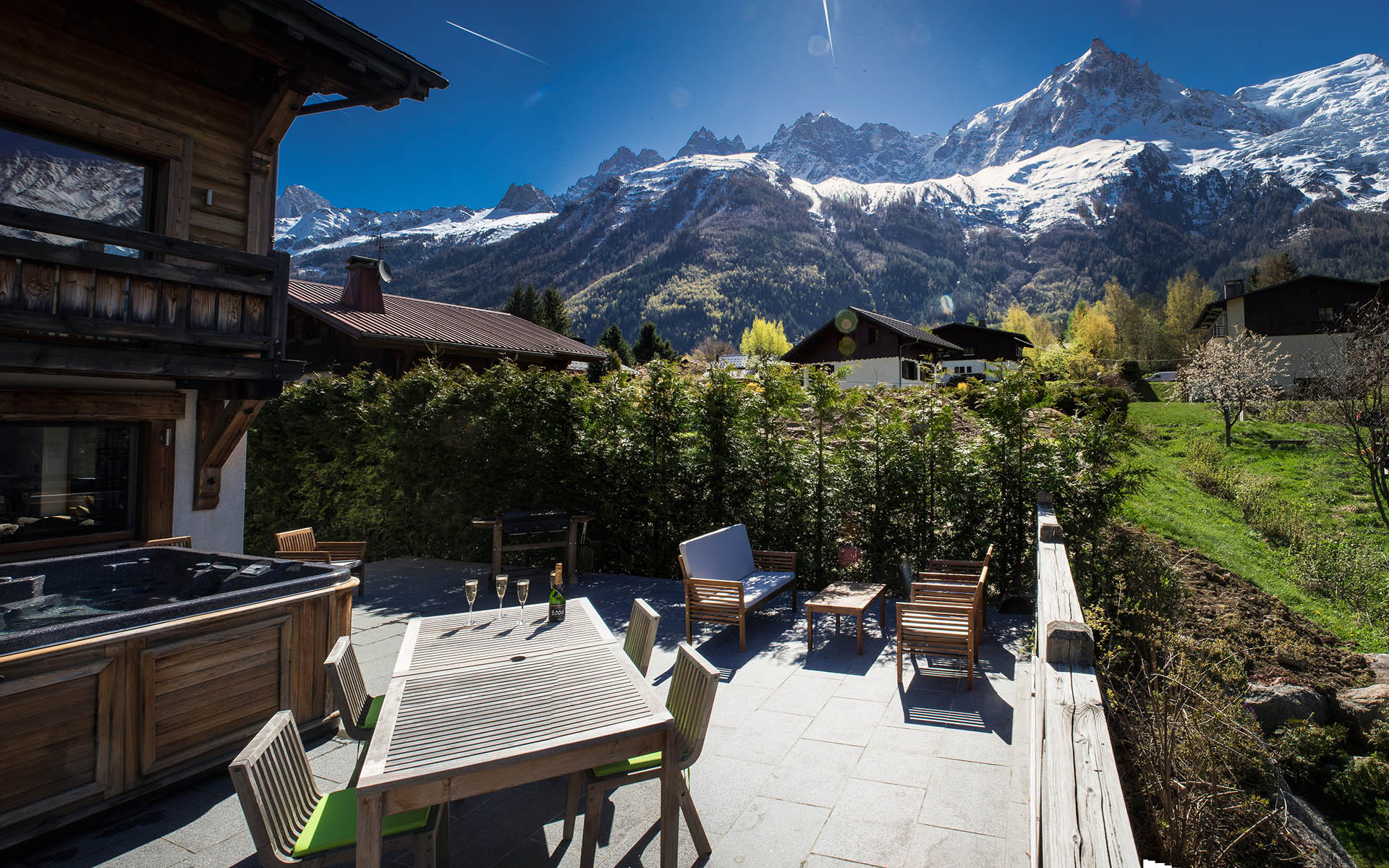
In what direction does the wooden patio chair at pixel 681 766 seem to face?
to the viewer's left

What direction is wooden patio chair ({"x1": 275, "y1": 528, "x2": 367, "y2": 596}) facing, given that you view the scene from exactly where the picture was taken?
facing the viewer and to the right of the viewer

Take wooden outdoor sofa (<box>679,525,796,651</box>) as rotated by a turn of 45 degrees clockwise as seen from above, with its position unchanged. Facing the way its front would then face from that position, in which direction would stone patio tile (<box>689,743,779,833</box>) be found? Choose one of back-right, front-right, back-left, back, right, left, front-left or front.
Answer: front

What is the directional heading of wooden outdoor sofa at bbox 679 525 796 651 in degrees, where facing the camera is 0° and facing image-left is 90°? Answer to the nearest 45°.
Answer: approximately 315°

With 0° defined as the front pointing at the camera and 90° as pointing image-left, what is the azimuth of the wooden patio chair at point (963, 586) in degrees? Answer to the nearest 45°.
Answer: approximately 90°

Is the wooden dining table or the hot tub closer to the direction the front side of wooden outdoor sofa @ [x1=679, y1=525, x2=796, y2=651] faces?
the wooden dining table

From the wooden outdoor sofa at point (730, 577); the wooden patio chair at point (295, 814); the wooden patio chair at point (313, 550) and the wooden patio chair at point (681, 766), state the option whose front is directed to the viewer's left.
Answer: the wooden patio chair at point (681, 766)

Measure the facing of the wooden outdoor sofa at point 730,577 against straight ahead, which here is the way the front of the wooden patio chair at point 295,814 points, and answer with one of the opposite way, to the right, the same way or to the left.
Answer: to the right

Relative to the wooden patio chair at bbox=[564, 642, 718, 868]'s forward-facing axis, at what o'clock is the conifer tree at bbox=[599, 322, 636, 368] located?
The conifer tree is roughly at 3 o'clock from the wooden patio chair.

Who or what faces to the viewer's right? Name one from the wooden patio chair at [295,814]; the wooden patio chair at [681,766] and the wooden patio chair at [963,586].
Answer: the wooden patio chair at [295,814]

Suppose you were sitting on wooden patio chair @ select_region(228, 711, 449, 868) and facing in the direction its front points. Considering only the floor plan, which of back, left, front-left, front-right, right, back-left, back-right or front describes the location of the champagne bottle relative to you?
front-left

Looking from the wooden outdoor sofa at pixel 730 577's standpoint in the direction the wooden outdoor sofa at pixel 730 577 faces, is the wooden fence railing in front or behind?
in front

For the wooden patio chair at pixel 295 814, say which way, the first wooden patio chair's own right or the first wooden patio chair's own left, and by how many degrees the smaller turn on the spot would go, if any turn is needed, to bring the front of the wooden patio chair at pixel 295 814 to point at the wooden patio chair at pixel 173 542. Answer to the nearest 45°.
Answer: approximately 90° to the first wooden patio chair's own left

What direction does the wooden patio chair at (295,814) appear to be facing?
to the viewer's right

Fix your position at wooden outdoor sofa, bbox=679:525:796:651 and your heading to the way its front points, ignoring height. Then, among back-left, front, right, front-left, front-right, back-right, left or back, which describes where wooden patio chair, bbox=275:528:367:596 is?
back-right

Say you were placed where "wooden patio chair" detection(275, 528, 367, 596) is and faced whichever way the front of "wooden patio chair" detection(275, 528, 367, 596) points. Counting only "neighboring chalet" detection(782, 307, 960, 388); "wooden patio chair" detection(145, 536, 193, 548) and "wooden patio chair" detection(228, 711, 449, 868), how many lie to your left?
1
